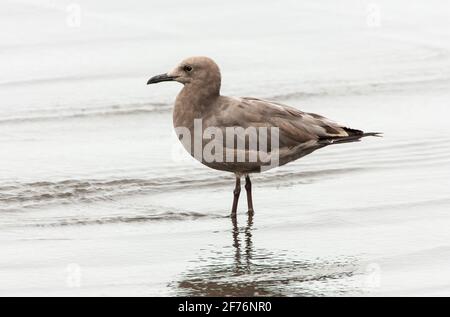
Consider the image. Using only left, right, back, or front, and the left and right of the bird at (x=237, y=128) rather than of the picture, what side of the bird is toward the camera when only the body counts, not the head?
left

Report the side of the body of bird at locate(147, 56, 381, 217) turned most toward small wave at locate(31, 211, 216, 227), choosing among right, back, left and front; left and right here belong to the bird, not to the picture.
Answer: front
